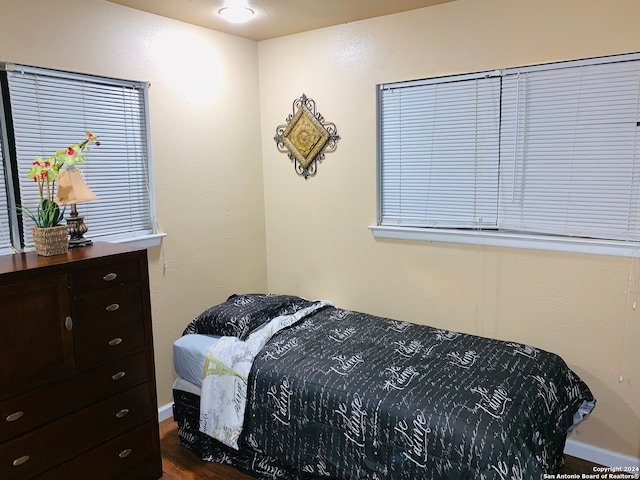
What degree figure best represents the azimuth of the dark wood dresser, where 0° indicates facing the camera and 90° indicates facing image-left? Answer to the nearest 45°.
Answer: approximately 315°

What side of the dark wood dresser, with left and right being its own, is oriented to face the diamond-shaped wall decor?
left

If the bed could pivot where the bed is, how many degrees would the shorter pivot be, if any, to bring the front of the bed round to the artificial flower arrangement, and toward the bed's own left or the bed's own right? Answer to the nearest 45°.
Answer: approximately 135° to the bed's own right

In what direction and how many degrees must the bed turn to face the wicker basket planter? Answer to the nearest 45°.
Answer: approximately 135° to its right

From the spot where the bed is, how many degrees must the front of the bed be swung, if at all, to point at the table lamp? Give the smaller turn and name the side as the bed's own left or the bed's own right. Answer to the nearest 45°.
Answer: approximately 135° to the bed's own right
